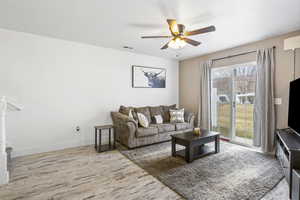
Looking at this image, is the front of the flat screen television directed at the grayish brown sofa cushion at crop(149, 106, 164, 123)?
yes

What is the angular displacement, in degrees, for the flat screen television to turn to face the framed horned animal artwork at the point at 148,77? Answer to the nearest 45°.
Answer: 0° — it already faces it

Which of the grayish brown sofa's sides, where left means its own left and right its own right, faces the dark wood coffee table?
front

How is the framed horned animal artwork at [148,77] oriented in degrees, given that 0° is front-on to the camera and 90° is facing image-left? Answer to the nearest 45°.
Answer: approximately 315°

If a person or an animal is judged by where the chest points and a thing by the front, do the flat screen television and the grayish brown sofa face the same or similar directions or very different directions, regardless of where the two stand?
very different directions

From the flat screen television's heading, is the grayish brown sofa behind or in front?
in front

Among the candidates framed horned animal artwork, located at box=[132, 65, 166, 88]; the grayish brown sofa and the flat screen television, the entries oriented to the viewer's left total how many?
1

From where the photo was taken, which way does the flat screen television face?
to the viewer's left

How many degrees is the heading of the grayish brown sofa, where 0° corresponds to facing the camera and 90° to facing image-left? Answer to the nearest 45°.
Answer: approximately 315°

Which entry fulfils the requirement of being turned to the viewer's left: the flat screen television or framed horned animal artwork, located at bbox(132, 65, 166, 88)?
the flat screen television

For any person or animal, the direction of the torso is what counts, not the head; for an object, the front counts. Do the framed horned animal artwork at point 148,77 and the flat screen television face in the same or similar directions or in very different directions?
very different directions
